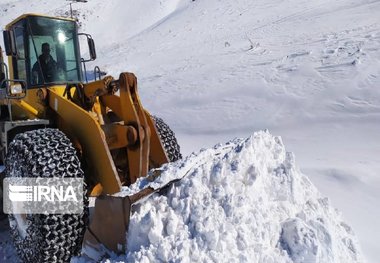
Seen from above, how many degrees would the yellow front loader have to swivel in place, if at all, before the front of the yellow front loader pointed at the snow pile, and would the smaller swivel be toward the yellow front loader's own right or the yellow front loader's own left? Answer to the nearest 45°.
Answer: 0° — it already faces it

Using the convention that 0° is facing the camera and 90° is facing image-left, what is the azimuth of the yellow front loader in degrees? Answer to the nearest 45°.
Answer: approximately 315°
